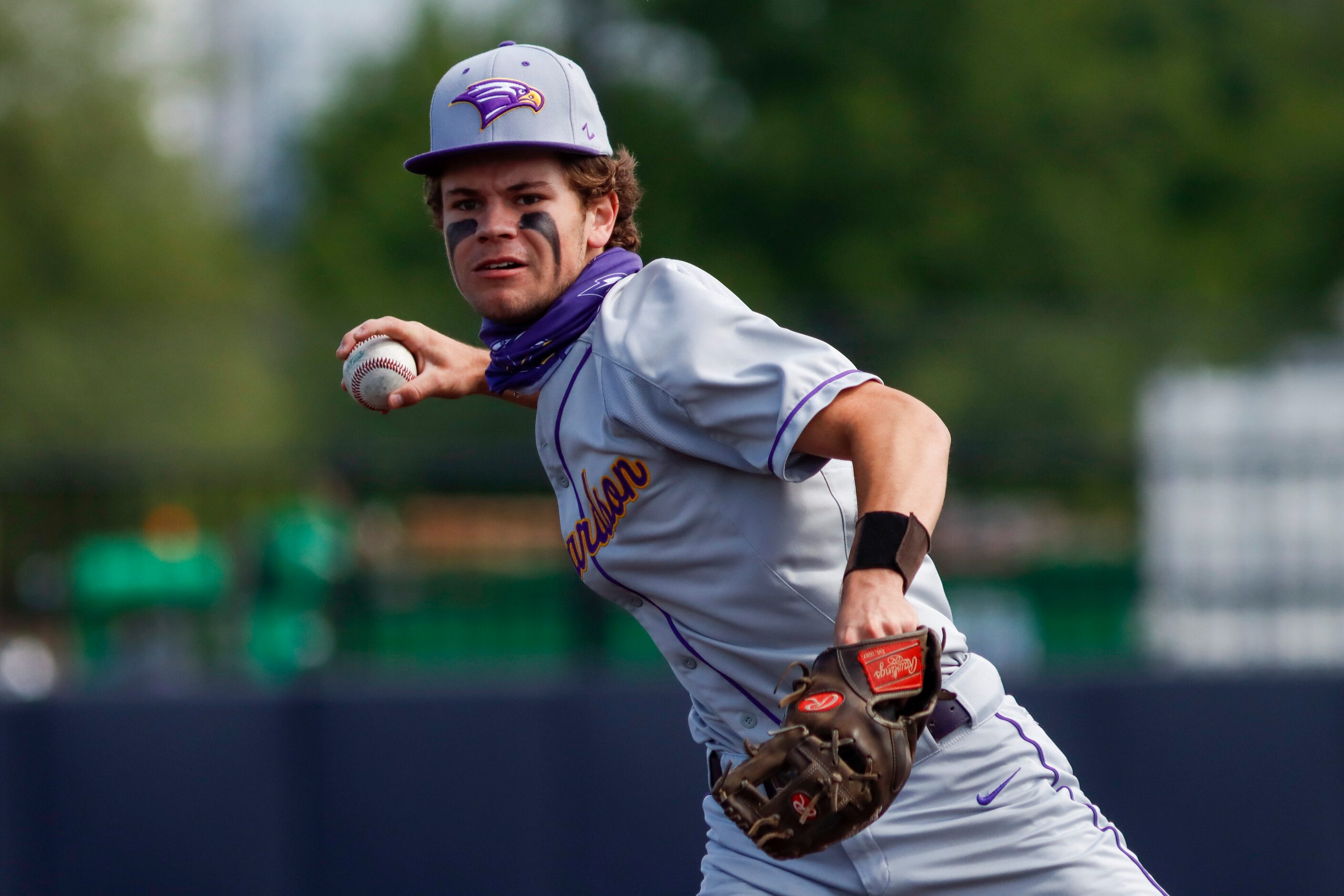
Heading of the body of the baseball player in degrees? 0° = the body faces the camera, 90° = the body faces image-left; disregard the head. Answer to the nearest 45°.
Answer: approximately 45°

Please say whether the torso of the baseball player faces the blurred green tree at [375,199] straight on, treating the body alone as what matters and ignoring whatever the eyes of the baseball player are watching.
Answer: no

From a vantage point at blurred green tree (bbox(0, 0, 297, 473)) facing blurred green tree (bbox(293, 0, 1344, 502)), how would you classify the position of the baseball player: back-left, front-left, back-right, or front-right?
front-right

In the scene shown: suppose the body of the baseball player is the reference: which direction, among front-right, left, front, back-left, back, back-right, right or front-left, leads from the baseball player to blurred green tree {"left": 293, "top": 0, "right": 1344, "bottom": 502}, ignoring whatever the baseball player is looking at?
back-right

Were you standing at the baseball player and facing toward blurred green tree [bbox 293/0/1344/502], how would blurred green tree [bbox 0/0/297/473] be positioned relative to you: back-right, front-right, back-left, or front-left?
front-left

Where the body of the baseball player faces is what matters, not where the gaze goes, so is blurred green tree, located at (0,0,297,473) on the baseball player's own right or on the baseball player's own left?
on the baseball player's own right
